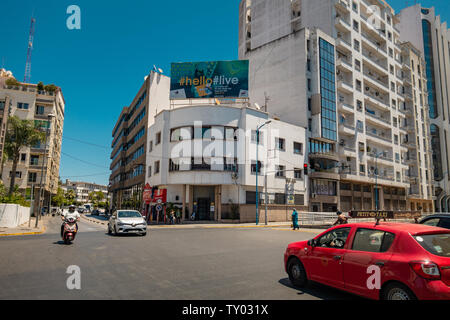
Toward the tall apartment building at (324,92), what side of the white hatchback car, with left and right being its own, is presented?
left

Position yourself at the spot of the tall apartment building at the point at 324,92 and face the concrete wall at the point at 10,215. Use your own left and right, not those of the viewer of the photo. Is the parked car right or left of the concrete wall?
left

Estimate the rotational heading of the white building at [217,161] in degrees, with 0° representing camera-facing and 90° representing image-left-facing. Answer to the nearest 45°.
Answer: approximately 0°

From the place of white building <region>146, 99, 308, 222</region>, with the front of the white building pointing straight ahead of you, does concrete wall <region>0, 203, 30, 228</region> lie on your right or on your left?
on your right

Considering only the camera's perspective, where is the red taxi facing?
facing away from the viewer and to the left of the viewer

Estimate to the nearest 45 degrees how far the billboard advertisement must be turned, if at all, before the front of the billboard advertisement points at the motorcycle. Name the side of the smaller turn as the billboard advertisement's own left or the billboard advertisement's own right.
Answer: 0° — it already faces it

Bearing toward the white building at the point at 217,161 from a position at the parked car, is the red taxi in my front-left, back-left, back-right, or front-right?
back-left

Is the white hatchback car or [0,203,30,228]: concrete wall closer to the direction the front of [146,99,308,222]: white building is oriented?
the white hatchback car

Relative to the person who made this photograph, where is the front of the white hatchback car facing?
facing the viewer and to the right of the viewer

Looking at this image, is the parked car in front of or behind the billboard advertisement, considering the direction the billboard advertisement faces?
in front

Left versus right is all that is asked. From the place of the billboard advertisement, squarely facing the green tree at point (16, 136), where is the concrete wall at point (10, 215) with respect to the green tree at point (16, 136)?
left
